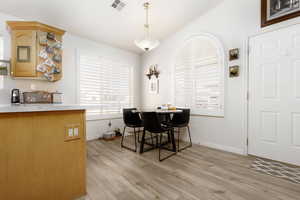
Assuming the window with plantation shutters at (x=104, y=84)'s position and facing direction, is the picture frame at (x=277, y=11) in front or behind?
in front

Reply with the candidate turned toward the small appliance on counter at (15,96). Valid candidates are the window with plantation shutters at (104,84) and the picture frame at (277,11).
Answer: the picture frame

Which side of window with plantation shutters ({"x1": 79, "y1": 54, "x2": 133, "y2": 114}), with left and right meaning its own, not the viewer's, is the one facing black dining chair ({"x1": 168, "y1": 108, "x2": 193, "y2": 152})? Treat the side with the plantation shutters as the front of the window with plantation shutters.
front

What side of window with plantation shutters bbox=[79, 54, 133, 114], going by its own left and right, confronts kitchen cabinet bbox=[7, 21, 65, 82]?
right

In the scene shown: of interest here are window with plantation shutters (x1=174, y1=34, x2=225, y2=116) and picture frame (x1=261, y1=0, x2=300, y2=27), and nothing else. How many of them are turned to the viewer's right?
0

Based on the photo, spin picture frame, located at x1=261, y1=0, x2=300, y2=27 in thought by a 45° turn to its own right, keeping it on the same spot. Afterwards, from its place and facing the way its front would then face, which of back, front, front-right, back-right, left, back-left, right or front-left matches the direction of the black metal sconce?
front

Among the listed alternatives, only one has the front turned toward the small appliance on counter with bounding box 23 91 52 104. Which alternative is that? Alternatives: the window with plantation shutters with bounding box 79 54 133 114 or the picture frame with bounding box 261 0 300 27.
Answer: the picture frame

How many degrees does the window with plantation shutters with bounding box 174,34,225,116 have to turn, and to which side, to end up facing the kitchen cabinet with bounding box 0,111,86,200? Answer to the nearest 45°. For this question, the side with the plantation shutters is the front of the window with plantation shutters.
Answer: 0° — it already faces it

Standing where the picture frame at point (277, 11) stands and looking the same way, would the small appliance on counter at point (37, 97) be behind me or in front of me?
in front

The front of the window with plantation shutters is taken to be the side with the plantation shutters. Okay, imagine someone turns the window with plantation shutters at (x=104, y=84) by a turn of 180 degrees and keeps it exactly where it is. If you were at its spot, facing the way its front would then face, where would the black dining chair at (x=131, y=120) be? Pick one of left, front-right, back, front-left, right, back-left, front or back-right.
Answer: back

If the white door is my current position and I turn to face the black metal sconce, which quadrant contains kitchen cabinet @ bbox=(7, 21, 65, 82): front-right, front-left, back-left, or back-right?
front-left

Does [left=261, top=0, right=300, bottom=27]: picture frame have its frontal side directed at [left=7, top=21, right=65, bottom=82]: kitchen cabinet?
yes

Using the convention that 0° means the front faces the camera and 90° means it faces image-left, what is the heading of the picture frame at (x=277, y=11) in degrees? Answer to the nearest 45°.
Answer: approximately 45°
